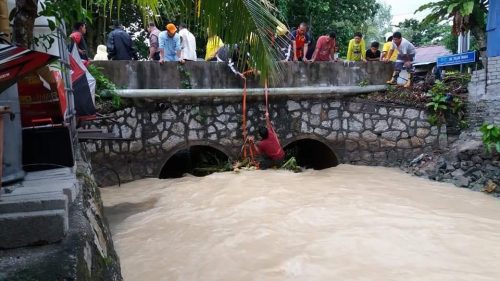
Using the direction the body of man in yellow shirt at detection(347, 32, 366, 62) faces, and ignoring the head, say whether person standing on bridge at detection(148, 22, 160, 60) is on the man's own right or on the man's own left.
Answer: on the man's own right

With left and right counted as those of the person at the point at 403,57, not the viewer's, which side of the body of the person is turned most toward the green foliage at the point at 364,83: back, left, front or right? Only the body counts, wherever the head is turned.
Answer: front

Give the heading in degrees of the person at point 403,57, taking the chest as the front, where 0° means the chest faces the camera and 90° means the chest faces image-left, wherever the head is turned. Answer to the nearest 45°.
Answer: approximately 45°

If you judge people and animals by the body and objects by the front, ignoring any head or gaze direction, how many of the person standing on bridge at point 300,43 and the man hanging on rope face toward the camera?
1

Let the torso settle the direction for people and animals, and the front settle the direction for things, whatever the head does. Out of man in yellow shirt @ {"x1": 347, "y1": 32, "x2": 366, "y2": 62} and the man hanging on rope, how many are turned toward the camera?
1

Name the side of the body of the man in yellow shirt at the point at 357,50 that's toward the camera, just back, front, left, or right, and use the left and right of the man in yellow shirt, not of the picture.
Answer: front

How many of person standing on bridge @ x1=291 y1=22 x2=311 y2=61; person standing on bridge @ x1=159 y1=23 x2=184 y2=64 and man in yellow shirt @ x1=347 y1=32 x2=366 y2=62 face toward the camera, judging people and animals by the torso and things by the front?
3

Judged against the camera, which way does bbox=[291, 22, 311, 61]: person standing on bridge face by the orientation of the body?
toward the camera

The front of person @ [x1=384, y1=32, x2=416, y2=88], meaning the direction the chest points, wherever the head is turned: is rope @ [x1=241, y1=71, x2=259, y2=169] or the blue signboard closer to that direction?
the rope

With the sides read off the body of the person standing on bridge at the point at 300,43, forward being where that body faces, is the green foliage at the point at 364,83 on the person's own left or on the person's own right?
on the person's own left

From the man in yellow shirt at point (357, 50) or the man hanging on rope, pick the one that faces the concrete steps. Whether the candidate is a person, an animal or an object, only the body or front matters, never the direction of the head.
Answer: the man in yellow shirt

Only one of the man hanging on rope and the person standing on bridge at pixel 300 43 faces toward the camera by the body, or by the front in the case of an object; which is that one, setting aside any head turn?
the person standing on bridge

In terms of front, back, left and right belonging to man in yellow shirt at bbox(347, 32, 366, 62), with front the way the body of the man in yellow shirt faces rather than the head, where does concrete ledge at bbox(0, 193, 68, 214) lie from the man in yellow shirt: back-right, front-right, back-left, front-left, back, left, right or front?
front

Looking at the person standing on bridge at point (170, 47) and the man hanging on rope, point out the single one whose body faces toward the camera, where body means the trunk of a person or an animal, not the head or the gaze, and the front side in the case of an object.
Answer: the person standing on bridge

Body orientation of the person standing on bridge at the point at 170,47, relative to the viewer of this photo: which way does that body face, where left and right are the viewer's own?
facing the viewer
